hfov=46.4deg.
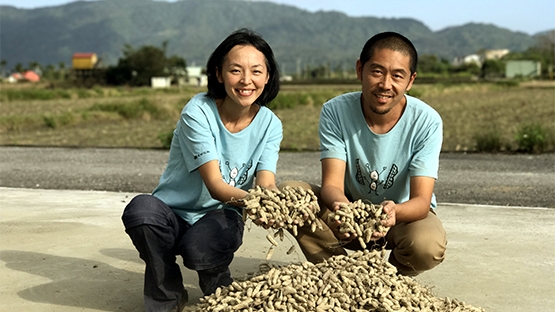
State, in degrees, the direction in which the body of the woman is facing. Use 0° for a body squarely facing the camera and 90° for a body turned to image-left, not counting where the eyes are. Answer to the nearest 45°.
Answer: approximately 315°

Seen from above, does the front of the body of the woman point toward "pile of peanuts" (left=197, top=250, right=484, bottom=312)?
yes

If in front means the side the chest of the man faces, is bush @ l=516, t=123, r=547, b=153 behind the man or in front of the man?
behind

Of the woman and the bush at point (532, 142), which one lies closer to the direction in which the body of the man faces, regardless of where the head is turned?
the woman

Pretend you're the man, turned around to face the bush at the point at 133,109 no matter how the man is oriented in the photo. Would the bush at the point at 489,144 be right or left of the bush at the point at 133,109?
right

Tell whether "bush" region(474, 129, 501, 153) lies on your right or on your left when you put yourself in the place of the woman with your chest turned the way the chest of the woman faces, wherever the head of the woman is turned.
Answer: on your left

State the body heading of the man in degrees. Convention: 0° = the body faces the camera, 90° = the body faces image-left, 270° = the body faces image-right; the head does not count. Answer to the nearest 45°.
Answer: approximately 0°

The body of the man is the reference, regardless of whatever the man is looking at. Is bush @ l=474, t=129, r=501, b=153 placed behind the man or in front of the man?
behind

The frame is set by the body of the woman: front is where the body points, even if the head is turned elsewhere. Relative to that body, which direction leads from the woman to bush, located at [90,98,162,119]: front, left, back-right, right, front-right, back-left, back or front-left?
back-left

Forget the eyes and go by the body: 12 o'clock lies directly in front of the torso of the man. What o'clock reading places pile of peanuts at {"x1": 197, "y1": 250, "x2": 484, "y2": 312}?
The pile of peanuts is roughly at 1 o'clock from the man.

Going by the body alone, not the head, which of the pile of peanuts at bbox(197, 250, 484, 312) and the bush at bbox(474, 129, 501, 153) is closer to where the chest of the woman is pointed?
the pile of peanuts
